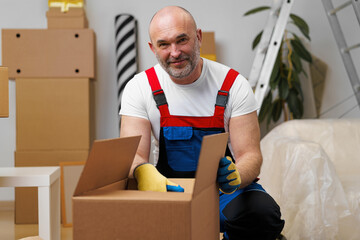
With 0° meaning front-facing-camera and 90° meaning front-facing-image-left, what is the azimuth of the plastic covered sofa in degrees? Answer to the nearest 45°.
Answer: approximately 0°

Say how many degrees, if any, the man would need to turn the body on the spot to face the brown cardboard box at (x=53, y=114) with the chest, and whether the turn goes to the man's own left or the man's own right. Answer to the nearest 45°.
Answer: approximately 135° to the man's own right

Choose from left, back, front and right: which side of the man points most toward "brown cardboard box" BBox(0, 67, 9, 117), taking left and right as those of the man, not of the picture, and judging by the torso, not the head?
right

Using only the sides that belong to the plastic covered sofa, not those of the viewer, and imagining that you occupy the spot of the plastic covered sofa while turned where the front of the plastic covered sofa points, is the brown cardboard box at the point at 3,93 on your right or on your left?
on your right

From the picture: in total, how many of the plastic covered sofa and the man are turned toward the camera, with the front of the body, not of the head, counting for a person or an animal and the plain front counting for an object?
2

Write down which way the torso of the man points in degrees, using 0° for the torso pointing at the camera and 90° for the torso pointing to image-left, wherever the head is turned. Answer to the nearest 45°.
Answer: approximately 0°
